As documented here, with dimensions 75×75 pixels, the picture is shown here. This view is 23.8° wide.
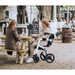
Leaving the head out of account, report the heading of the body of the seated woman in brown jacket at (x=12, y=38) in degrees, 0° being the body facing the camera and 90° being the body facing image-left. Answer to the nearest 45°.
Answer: approximately 225°
